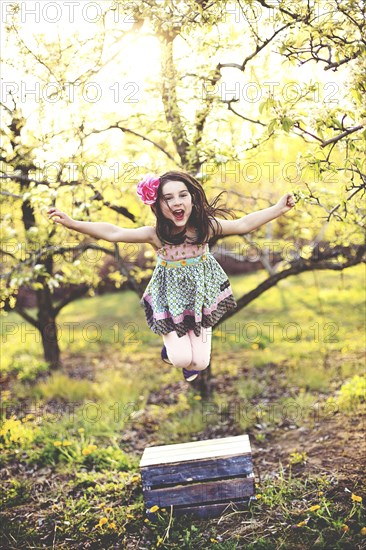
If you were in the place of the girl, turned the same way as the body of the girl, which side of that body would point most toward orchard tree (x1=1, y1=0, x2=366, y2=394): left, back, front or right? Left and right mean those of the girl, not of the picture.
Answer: back

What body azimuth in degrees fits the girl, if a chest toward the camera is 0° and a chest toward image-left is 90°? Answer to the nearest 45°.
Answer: approximately 0°
